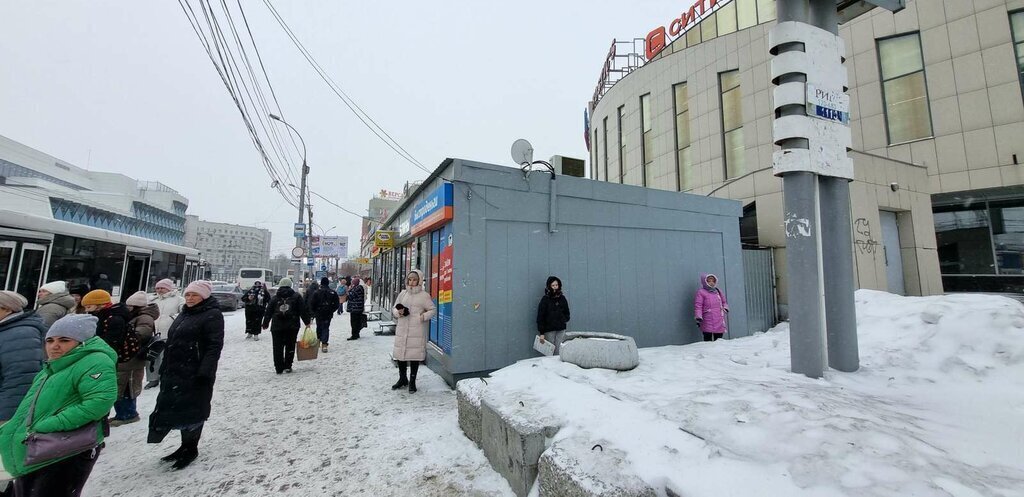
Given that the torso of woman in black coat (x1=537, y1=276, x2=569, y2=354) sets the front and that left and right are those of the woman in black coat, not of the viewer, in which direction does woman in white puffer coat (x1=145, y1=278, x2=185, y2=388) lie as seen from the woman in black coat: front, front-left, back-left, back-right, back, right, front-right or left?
right

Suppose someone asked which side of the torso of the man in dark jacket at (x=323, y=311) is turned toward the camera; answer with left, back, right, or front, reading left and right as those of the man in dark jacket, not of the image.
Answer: back

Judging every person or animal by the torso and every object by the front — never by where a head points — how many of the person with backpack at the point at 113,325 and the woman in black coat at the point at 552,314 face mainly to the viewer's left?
1

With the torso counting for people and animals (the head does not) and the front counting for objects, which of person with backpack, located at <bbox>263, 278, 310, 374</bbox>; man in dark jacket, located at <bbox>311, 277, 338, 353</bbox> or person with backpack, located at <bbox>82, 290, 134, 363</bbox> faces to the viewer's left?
person with backpack, located at <bbox>82, 290, 134, 363</bbox>

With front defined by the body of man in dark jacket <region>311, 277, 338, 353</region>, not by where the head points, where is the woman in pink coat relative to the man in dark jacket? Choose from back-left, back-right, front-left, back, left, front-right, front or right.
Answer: back-right

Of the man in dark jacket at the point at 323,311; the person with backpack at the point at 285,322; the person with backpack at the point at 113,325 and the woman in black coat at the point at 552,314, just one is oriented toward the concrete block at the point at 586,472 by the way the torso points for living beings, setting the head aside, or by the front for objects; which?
the woman in black coat

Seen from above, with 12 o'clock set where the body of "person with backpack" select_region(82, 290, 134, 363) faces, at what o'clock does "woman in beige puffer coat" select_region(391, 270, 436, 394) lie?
The woman in beige puffer coat is roughly at 7 o'clock from the person with backpack.

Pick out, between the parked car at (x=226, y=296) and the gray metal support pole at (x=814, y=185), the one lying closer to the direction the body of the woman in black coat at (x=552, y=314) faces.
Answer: the gray metal support pole

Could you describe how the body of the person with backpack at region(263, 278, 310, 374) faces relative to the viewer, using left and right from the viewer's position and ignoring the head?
facing away from the viewer

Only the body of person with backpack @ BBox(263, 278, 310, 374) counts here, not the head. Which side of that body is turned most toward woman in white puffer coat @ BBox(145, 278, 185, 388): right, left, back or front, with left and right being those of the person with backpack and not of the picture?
left

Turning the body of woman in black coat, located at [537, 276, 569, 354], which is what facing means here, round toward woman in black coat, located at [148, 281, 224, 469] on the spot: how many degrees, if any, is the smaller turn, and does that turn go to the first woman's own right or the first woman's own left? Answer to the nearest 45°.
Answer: approximately 45° to the first woman's own right
